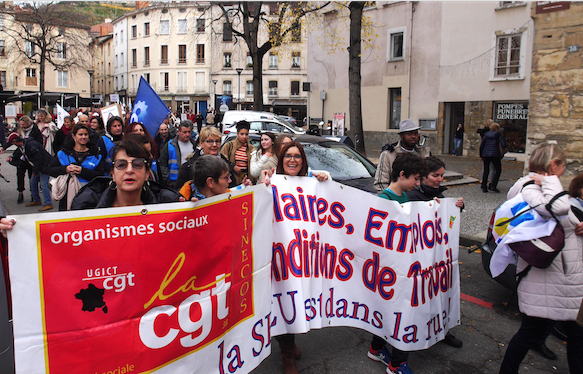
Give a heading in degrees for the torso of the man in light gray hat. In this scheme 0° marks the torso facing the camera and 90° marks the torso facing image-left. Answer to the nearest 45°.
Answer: approximately 315°

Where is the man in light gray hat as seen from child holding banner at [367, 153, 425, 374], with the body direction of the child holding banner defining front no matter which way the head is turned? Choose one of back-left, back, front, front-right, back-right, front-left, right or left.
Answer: back-left

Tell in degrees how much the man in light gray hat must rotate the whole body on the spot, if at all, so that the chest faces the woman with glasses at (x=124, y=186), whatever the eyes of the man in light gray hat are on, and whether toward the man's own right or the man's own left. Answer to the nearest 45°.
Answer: approximately 90° to the man's own right

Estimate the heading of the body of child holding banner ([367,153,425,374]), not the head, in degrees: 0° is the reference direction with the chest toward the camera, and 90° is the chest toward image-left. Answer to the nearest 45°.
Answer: approximately 315°

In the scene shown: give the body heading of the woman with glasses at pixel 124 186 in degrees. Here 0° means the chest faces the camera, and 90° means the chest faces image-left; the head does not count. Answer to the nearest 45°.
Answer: approximately 0°
